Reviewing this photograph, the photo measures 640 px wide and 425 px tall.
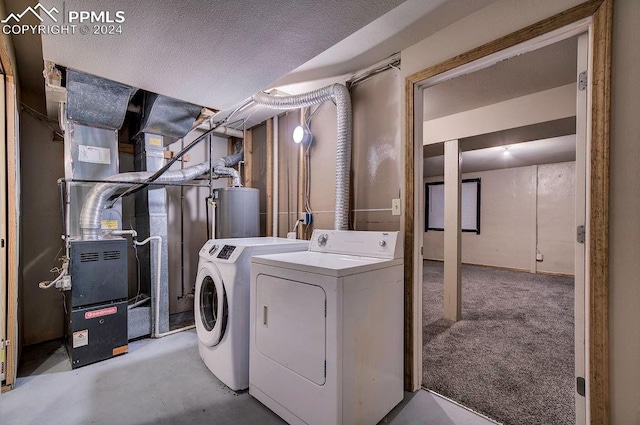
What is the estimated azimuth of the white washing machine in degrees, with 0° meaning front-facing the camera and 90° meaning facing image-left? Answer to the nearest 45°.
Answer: approximately 45°

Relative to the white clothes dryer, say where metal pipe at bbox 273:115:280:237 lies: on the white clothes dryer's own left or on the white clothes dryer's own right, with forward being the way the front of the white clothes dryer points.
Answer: on the white clothes dryer's own right

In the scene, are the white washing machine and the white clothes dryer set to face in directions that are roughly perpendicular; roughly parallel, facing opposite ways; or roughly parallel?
roughly parallel

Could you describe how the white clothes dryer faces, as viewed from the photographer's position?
facing the viewer and to the left of the viewer

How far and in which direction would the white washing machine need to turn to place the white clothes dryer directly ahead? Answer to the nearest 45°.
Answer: approximately 90° to its left

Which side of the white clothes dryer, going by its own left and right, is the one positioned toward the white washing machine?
right

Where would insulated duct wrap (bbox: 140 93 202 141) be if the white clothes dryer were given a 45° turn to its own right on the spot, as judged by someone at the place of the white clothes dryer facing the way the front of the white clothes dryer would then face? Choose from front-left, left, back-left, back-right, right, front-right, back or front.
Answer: front-right

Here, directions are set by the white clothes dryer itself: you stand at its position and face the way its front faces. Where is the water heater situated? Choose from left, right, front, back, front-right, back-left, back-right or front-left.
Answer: right

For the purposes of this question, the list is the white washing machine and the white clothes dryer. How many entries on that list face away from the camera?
0

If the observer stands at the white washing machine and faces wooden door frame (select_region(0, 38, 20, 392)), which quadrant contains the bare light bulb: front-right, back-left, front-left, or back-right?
back-right
